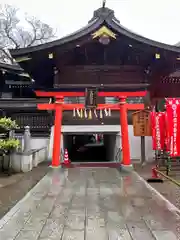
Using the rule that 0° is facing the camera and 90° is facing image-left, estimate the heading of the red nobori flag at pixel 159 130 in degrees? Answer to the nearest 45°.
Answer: approximately 0°

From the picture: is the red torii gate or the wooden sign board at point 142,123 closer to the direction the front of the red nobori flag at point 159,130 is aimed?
the red torii gate

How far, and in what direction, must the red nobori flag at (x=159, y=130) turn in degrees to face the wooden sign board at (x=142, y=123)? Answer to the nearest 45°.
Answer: approximately 135° to its right

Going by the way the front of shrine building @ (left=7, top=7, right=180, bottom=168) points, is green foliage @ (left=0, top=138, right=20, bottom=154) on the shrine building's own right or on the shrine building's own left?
on the shrine building's own right
